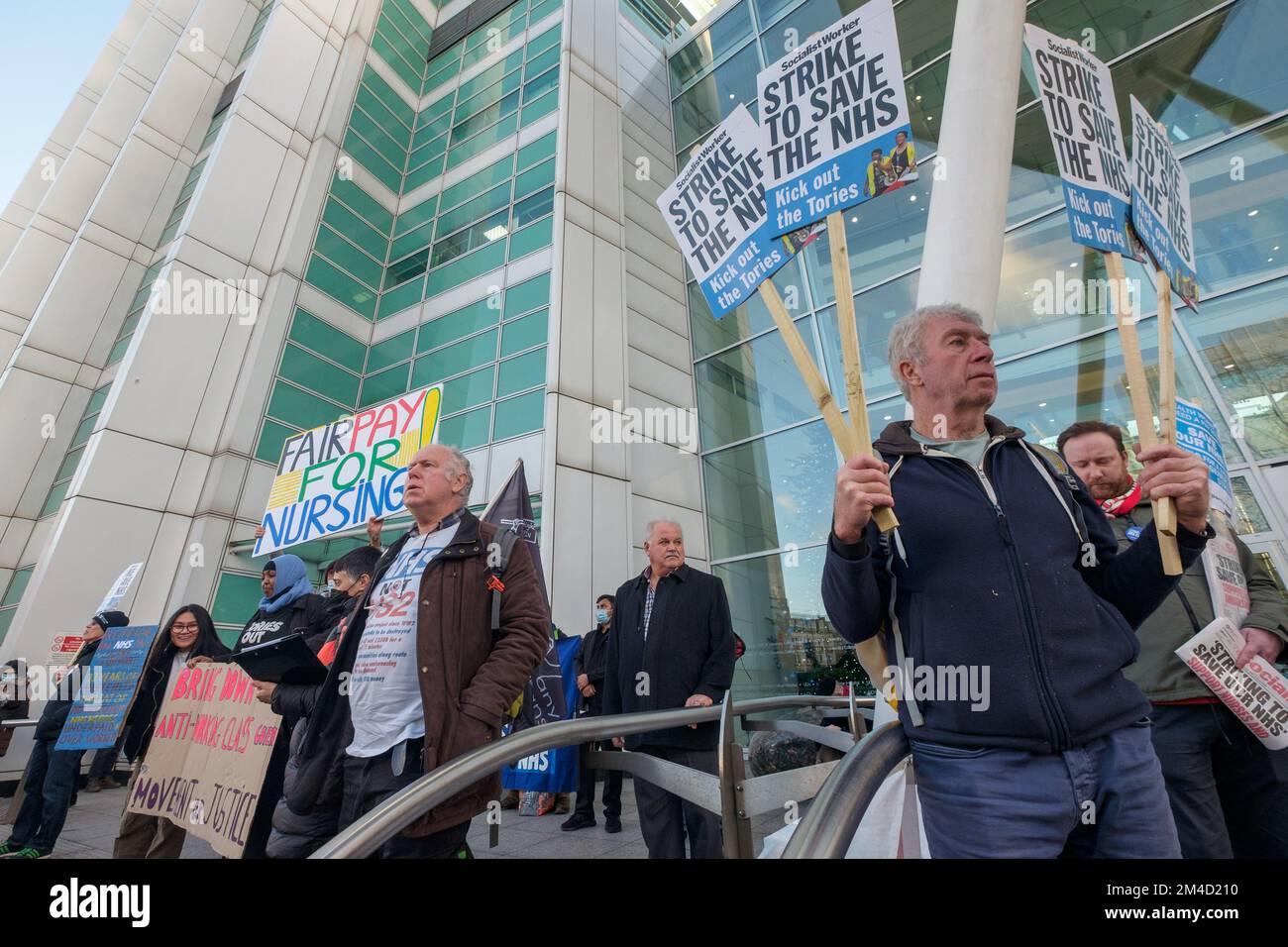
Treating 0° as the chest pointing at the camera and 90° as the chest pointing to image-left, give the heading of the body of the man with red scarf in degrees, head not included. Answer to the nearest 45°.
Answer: approximately 0°

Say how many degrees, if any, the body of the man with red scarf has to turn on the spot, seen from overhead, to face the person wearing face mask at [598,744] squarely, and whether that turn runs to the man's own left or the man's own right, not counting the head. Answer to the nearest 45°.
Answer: approximately 90° to the man's own right

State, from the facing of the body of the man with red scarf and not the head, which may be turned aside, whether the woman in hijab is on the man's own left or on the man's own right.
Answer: on the man's own right

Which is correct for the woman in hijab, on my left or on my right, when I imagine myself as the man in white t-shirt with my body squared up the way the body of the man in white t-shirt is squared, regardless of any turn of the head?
on my right

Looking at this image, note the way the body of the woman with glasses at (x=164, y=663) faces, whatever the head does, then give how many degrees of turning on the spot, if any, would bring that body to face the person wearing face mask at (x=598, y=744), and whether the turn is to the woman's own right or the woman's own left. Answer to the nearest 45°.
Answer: approximately 90° to the woman's own left
